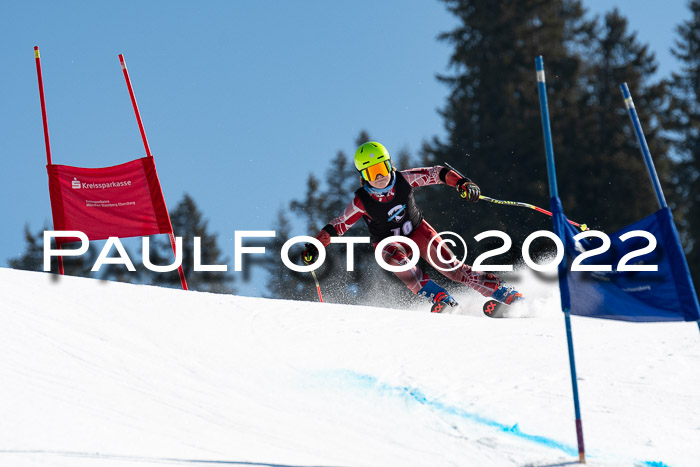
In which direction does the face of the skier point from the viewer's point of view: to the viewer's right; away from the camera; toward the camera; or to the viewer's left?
toward the camera

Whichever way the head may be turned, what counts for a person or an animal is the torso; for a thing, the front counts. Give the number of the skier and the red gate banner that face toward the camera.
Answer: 2

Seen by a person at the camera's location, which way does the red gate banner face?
facing the viewer

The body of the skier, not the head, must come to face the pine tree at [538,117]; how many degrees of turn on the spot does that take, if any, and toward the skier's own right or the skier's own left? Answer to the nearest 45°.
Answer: approximately 180°

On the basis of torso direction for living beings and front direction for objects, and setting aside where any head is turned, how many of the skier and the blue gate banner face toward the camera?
2

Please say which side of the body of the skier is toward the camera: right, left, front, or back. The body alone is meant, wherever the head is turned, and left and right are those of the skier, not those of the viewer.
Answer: front

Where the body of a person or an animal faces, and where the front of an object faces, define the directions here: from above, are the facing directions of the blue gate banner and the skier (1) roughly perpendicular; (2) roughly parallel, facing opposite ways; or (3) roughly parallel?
roughly parallel

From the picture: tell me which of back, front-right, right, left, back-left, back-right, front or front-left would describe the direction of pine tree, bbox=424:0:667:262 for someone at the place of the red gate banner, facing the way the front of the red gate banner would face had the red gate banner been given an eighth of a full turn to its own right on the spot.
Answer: back

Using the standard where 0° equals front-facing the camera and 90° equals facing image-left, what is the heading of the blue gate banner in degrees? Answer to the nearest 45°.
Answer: approximately 0°

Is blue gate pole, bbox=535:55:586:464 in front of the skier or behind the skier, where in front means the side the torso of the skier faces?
in front

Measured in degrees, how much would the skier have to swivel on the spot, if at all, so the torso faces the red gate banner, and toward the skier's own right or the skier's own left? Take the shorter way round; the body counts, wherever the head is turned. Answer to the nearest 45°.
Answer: approximately 135° to the skier's own right

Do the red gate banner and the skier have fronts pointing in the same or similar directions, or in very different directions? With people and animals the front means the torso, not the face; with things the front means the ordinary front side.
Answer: same or similar directions
